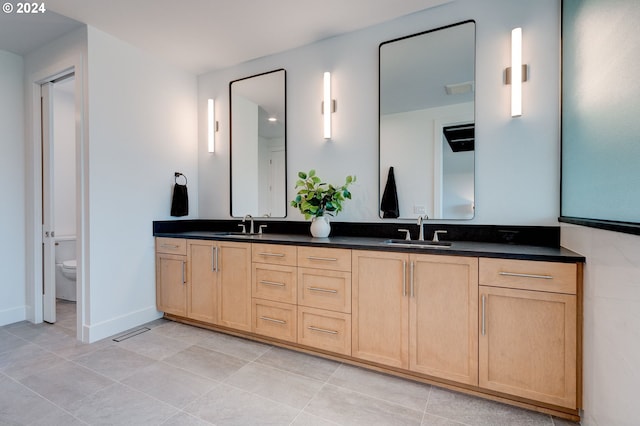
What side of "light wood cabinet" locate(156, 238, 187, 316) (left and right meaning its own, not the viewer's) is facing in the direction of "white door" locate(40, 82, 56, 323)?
right

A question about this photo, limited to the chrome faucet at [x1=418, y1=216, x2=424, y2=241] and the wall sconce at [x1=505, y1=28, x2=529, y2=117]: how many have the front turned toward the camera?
2

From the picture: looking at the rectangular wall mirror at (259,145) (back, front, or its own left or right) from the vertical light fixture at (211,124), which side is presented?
right

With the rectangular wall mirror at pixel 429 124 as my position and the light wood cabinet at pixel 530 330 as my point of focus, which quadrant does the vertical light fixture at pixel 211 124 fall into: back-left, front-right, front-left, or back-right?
back-right

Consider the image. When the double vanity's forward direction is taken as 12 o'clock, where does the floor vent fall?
The floor vent is roughly at 2 o'clock from the double vanity.

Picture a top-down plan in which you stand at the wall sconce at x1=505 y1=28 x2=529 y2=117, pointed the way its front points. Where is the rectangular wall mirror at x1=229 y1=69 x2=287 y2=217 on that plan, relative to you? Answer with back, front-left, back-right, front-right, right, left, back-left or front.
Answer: right

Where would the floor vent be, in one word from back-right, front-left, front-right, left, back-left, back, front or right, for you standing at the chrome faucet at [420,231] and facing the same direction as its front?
right

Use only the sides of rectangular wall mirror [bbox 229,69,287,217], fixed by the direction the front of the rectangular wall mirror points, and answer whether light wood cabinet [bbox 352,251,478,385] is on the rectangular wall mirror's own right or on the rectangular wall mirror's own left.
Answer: on the rectangular wall mirror's own left
